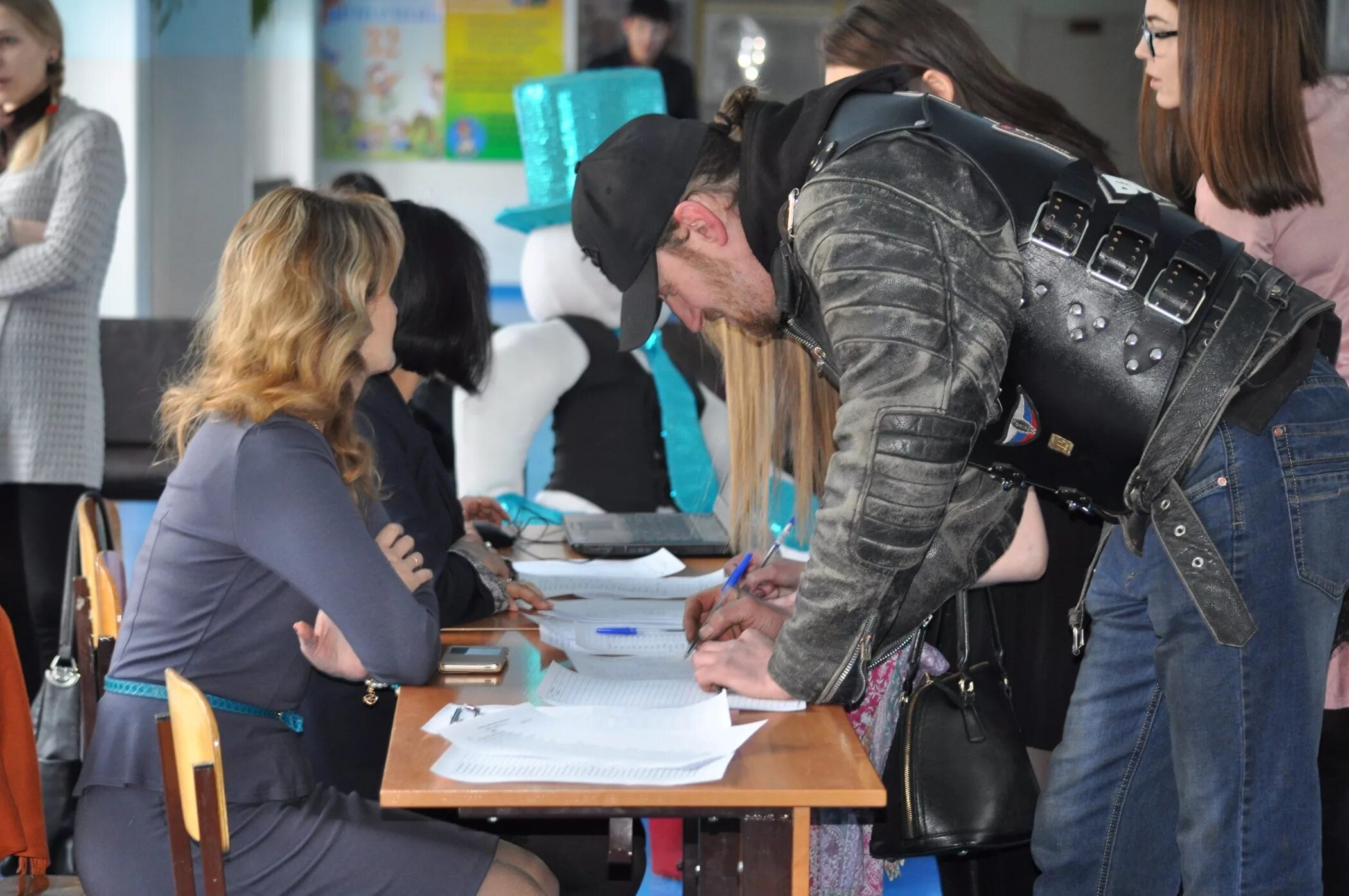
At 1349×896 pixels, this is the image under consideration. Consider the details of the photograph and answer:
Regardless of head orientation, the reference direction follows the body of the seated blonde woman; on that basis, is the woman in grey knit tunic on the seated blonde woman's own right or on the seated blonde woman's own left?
on the seated blonde woman's own left

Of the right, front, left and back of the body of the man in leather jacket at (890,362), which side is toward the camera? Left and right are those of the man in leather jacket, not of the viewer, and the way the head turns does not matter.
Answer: left

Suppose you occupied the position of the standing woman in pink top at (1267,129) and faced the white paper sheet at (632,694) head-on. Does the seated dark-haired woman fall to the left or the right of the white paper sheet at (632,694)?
right

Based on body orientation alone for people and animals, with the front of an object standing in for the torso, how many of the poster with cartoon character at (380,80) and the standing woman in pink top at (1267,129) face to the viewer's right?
0

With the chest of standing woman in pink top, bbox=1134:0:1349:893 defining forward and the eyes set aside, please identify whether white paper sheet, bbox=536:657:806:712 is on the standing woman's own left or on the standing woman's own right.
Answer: on the standing woman's own left

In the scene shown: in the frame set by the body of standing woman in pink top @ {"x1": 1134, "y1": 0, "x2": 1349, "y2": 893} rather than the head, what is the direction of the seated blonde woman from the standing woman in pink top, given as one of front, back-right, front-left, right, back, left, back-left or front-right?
front-left

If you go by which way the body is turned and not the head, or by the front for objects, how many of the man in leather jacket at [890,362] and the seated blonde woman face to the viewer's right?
1

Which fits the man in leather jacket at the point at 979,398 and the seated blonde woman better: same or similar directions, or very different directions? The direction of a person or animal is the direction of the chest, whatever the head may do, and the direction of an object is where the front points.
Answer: very different directions

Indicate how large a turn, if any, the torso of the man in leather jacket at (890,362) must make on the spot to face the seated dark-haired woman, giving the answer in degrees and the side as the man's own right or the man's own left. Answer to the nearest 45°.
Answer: approximately 45° to the man's own right

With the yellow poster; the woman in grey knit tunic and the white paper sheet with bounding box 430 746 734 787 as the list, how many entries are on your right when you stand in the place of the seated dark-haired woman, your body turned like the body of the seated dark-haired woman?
1

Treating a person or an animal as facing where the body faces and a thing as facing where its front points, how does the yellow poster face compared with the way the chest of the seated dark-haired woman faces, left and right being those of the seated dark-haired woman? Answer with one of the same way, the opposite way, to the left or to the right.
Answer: to the right

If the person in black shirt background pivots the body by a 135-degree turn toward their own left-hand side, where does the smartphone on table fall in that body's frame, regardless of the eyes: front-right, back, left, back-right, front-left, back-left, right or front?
back-right

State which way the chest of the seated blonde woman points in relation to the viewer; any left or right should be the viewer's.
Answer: facing to the right of the viewer
